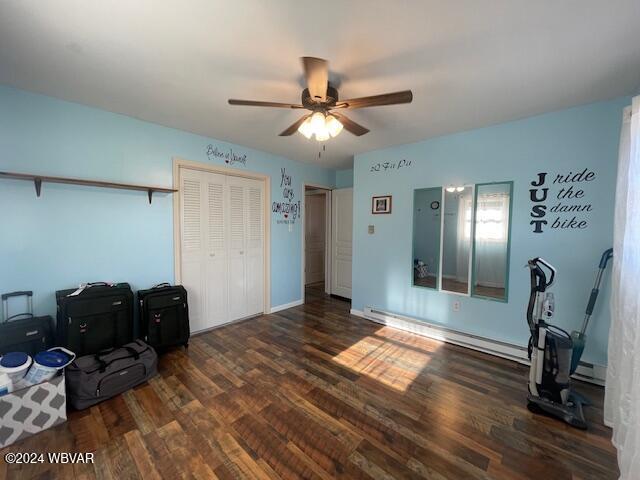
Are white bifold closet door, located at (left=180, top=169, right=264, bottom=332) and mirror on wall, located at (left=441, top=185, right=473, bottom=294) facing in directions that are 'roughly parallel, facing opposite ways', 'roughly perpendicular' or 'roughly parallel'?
roughly perpendicular

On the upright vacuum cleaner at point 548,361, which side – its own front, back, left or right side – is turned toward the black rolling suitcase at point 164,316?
right

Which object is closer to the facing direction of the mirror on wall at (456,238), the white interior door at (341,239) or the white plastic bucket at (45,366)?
the white plastic bucket

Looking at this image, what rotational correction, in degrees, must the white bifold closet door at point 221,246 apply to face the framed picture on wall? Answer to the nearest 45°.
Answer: approximately 45° to its left

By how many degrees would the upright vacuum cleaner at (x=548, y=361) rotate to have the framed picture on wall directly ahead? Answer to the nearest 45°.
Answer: approximately 135° to its right
